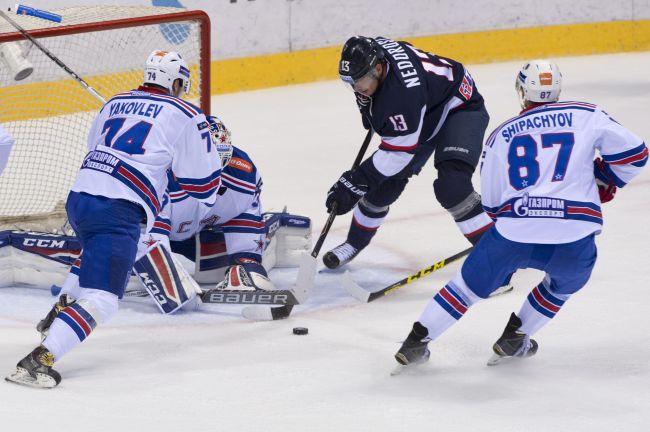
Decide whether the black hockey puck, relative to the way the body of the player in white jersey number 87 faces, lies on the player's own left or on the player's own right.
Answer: on the player's own left

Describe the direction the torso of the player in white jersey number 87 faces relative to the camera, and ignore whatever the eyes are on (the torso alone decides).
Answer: away from the camera

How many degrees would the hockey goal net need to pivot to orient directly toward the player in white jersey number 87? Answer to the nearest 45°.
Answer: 0° — it already faces them

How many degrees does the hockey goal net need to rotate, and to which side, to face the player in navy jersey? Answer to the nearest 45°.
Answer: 0° — it already faces them

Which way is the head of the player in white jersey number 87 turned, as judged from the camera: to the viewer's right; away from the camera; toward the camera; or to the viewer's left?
away from the camera

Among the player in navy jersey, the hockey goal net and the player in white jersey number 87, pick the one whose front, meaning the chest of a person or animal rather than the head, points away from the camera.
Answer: the player in white jersey number 87

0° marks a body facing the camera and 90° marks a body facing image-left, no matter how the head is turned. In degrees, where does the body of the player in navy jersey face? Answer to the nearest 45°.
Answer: approximately 45°
